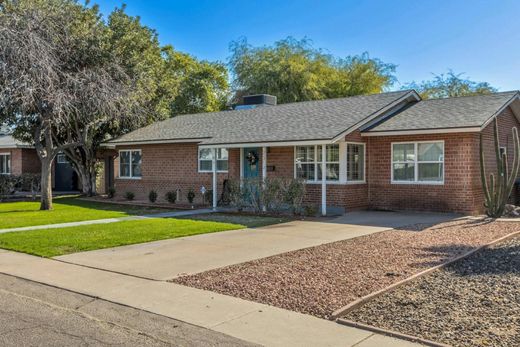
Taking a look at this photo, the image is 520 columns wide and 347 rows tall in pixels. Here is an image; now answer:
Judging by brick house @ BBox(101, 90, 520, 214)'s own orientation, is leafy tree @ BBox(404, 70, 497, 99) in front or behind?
behind

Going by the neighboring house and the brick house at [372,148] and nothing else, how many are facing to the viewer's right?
0

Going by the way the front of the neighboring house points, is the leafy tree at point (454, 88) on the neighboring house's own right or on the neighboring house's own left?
on the neighboring house's own left

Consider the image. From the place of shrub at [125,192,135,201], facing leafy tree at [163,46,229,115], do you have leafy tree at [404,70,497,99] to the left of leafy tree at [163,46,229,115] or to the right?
right

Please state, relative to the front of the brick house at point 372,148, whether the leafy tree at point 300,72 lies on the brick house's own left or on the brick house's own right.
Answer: on the brick house's own right

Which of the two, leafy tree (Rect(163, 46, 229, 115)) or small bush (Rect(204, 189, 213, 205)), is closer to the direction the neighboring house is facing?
the small bush

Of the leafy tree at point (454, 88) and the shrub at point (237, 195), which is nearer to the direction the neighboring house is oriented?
the shrub

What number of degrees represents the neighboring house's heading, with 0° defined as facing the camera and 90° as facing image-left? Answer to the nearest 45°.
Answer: approximately 45°

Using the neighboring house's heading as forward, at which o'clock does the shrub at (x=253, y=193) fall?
The shrub is roughly at 10 o'clock from the neighboring house.

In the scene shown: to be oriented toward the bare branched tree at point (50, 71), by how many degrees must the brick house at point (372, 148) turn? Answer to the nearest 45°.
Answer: approximately 45° to its right

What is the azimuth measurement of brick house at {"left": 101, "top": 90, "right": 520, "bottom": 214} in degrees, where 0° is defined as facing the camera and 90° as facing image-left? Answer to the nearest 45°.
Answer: approximately 45°

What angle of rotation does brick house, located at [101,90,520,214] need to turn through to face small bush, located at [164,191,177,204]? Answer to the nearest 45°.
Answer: approximately 45° to its right

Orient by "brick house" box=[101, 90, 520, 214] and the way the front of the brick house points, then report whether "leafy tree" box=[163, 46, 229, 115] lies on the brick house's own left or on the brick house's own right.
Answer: on the brick house's own right

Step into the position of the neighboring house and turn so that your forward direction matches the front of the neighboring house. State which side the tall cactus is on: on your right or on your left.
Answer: on your left
